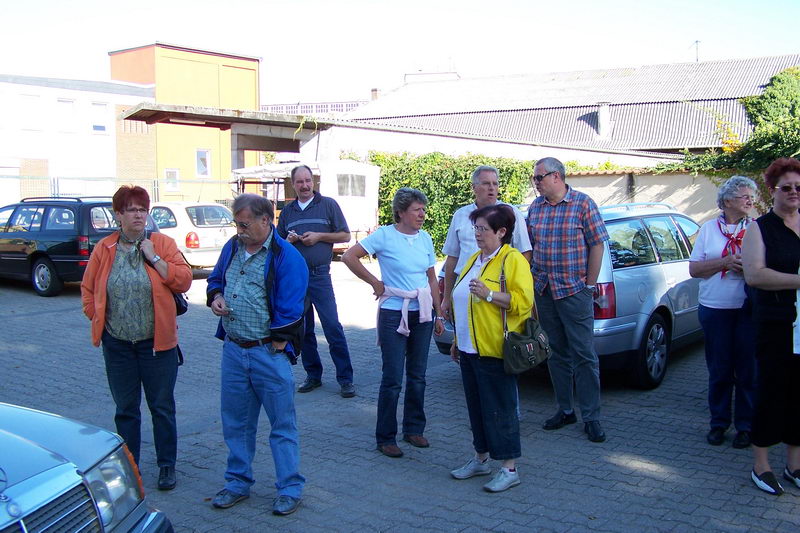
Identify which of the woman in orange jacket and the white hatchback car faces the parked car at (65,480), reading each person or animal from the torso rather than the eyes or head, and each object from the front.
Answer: the woman in orange jacket

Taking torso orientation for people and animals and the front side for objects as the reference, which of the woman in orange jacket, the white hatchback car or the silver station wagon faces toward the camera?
the woman in orange jacket

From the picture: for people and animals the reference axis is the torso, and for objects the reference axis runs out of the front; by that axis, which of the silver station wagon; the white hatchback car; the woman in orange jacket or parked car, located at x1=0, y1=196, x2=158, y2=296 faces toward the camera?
the woman in orange jacket

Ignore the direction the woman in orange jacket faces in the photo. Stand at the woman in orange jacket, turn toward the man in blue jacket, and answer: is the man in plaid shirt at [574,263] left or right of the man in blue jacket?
left

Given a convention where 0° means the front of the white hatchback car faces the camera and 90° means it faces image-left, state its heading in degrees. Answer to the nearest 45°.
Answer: approximately 135°

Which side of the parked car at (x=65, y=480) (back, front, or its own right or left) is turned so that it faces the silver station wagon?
left

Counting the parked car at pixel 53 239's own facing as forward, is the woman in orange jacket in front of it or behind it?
behind

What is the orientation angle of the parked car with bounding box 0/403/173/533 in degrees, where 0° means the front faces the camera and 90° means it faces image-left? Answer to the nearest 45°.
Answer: approximately 315°

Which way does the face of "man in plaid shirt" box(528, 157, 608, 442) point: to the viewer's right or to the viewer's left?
to the viewer's left

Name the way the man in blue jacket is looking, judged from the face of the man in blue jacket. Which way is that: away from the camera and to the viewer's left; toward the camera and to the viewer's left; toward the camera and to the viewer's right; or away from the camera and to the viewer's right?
toward the camera and to the viewer's left

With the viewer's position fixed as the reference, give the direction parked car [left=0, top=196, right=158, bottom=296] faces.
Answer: facing away from the viewer and to the left of the viewer

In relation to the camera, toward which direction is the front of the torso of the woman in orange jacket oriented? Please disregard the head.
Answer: toward the camera
